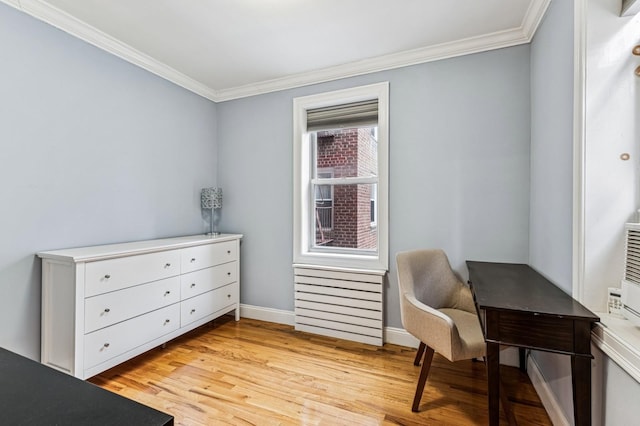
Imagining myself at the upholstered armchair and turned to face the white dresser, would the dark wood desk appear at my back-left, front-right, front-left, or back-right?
back-left

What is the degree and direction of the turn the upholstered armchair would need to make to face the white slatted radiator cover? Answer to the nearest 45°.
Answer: approximately 180°

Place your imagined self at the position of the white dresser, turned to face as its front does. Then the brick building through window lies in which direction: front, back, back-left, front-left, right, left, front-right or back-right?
front-left

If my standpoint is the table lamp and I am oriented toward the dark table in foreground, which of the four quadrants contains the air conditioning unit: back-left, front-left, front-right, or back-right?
front-left

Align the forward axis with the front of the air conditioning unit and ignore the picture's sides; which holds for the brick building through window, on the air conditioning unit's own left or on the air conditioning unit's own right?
on the air conditioning unit's own right

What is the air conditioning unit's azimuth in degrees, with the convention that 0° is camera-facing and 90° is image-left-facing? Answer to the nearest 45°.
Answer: approximately 45°

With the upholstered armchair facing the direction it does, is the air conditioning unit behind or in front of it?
in front

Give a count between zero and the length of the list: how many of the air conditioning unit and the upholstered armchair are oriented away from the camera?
0

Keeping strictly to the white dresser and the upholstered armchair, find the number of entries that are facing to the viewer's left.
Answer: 0

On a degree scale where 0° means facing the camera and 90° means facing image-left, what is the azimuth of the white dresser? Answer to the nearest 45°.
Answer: approximately 315°

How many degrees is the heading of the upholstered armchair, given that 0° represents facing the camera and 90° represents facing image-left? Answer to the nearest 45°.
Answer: approximately 315°

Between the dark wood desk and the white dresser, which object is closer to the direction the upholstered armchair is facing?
the dark wood desk

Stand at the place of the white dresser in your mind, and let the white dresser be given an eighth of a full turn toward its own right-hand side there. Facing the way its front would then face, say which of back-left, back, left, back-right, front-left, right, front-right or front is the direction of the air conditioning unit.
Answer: front-left
